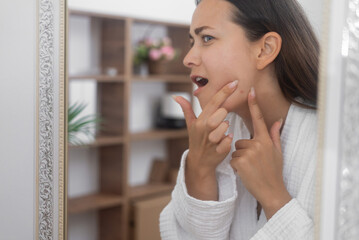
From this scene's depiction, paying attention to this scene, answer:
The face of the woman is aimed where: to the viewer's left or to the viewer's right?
to the viewer's left

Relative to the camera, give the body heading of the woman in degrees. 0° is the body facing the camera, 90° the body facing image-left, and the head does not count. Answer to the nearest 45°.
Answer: approximately 45°
